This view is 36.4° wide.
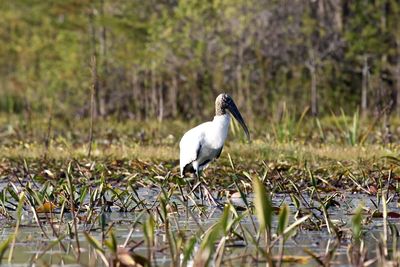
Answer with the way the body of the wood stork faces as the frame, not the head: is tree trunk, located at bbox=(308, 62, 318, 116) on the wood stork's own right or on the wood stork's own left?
on the wood stork's own left

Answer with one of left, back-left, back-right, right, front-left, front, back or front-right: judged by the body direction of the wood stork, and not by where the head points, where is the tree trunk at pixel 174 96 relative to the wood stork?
left

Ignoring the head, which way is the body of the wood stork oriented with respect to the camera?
to the viewer's right
